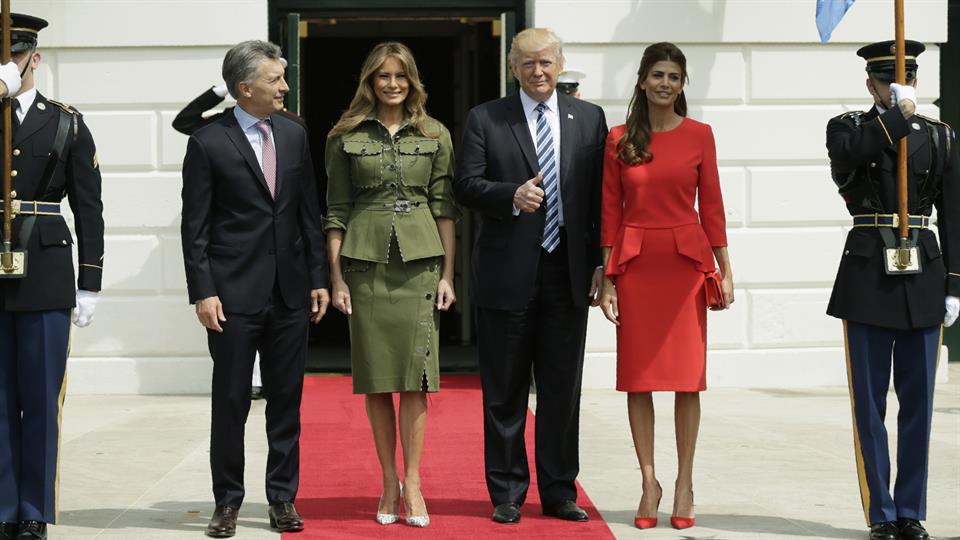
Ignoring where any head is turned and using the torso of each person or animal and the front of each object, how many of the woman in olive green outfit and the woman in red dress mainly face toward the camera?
2

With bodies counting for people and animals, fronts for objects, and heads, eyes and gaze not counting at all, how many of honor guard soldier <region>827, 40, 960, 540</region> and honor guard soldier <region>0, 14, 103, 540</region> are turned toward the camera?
2

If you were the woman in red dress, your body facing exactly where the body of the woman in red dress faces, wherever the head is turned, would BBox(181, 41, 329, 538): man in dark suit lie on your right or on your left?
on your right

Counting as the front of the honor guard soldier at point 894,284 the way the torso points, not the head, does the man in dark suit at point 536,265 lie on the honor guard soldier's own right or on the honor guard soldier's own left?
on the honor guard soldier's own right
